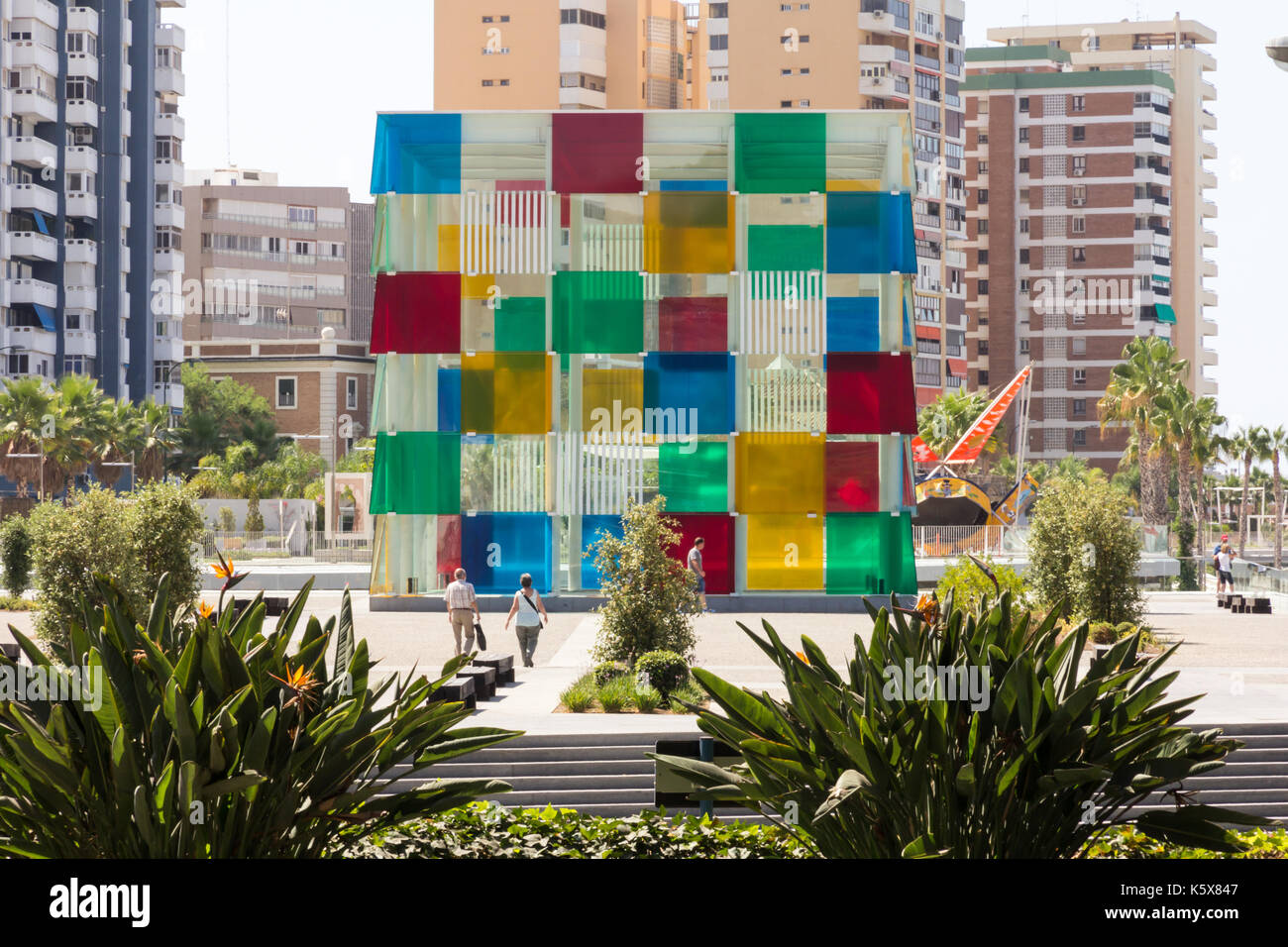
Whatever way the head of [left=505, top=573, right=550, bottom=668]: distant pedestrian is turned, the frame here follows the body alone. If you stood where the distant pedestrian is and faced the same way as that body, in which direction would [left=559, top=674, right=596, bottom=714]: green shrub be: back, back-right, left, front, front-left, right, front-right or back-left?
back

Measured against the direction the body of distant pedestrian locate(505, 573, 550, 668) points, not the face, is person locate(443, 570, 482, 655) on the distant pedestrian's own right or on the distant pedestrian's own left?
on the distant pedestrian's own left

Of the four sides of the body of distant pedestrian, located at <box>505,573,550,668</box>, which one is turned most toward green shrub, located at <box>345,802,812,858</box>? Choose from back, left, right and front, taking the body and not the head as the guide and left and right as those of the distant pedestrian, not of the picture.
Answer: back

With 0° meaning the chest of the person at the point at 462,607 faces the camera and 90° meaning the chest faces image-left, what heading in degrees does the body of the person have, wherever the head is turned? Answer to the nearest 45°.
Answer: approximately 180°

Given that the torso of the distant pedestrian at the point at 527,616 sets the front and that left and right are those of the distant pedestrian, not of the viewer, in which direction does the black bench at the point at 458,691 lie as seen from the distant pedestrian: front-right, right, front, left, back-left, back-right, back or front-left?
back

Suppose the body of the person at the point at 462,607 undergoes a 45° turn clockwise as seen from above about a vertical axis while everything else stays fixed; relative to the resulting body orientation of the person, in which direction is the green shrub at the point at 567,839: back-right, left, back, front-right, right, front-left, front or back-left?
back-right

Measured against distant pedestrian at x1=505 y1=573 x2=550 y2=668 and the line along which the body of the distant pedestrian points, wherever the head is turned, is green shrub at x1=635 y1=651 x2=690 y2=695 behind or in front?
behind

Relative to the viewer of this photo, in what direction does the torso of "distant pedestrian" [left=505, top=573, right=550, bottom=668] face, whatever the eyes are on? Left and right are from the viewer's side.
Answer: facing away from the viewer

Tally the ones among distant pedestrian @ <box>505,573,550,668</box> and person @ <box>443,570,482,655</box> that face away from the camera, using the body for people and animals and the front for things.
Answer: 2
